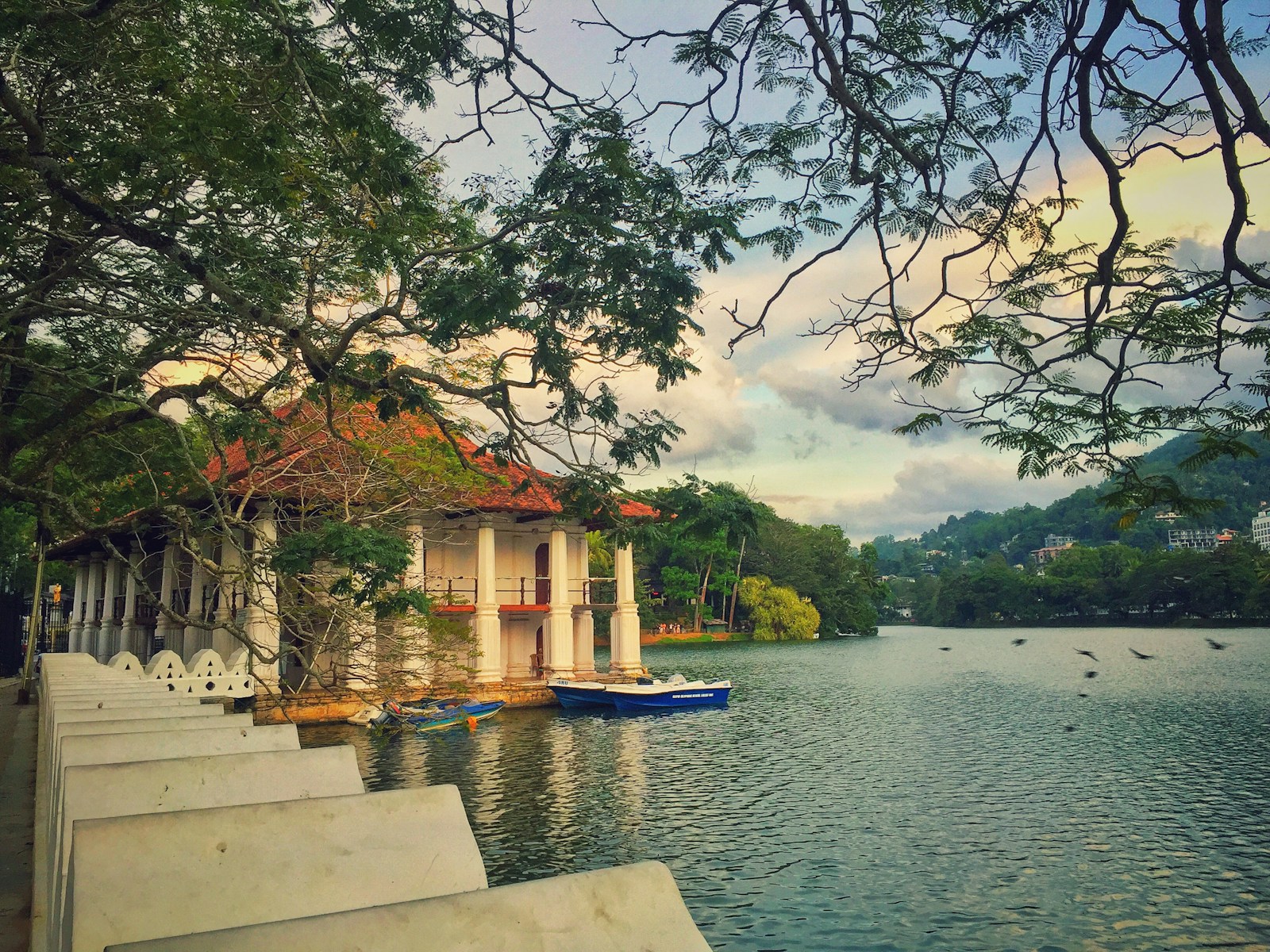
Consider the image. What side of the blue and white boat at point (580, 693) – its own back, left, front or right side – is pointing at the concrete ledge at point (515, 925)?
left

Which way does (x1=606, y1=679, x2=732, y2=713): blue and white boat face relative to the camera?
to the viewer's left

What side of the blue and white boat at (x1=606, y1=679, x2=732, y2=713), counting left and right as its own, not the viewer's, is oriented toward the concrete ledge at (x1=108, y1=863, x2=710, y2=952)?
right

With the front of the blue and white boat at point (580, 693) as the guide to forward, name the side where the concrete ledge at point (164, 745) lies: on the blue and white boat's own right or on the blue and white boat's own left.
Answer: on the blue and white boat's own left

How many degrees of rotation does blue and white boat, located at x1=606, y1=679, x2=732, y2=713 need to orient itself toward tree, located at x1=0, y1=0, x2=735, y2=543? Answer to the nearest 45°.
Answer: approximately 90° to its left

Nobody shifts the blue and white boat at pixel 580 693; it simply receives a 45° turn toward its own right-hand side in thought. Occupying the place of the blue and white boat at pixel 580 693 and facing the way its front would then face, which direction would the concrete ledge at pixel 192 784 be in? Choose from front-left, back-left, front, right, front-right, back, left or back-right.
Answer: back-left

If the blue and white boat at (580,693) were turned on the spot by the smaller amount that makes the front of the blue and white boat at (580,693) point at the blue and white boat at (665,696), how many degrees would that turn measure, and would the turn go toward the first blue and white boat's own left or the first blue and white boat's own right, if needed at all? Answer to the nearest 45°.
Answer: approximately 180°

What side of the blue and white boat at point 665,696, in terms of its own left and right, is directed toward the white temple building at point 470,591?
front

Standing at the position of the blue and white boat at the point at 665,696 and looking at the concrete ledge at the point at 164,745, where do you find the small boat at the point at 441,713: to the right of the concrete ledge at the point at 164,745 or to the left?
right

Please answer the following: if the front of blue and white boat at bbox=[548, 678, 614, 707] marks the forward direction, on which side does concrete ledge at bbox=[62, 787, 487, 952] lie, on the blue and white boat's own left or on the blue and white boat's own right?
on the blue and white boat's own left

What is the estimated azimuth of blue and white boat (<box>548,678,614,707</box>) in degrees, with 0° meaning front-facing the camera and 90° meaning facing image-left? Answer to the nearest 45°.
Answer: approximately 90°

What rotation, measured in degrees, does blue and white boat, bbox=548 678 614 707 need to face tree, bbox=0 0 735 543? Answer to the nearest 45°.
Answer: approximately 90° to its left
